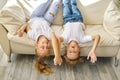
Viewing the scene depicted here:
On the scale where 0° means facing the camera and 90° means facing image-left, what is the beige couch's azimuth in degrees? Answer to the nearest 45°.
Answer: approximately 0°
